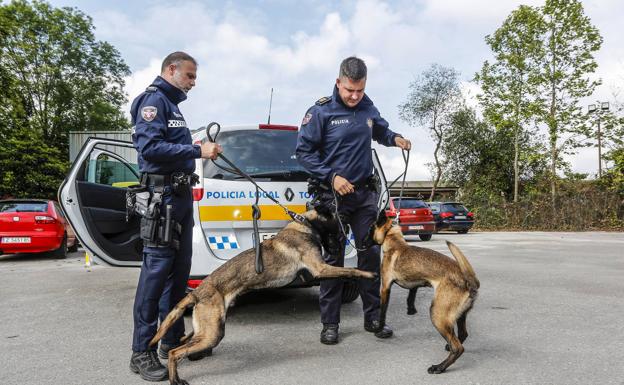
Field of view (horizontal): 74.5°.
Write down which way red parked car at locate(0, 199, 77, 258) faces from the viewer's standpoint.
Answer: facing away from the viewer and to the right of the viewer

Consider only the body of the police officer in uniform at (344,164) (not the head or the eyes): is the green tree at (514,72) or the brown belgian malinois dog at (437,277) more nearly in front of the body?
the brown belgian malinois dog

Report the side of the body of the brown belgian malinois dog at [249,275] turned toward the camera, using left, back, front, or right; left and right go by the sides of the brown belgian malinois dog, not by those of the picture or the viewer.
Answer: right

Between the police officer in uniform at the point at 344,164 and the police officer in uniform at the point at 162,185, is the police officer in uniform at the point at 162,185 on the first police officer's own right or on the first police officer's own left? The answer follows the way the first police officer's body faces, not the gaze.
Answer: on the first police officer's own right

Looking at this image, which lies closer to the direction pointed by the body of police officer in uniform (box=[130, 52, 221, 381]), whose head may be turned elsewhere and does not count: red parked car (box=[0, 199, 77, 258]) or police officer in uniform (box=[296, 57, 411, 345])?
the police officer in uniform

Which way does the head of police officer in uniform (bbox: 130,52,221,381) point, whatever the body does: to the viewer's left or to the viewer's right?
to the viewer's right

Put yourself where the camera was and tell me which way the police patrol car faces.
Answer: facing away from the viewer

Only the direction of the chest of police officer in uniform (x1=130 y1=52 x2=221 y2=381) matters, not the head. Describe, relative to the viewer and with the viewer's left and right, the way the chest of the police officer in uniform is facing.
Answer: facing to the right of the viewer

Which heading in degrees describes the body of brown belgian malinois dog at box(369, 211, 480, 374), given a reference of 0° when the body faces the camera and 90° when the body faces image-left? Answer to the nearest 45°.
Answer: approximately 135°

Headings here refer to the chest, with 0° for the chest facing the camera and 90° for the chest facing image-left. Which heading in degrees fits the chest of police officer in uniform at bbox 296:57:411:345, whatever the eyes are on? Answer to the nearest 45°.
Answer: approximately 315°
